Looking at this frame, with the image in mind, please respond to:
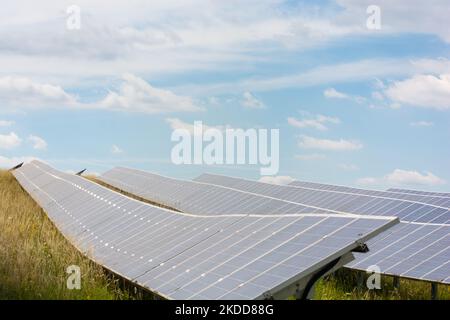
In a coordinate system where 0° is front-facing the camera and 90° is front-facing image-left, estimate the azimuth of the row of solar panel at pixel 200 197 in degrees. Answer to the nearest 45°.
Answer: approximately 45°

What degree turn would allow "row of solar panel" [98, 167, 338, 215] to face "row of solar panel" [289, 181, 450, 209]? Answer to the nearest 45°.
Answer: approximately 135° to its left

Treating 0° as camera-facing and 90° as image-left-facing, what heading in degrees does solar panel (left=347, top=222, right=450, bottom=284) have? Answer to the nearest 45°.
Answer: approximately 45°

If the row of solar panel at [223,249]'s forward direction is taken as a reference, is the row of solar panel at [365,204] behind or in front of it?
behind

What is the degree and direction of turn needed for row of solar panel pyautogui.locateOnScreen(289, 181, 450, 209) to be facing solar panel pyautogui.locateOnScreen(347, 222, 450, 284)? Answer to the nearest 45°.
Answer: approximately 45° to its left

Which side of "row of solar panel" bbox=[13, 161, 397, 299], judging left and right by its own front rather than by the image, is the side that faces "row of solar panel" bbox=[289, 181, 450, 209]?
back
